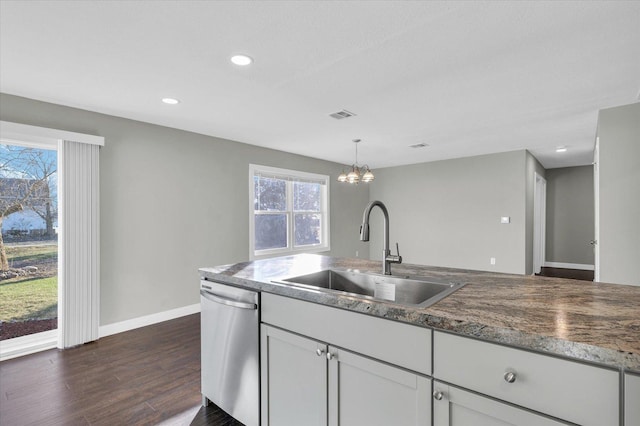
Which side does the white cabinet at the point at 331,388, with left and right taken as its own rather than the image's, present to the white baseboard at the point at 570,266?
back

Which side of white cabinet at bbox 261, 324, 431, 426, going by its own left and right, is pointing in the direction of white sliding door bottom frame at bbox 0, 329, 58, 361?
right

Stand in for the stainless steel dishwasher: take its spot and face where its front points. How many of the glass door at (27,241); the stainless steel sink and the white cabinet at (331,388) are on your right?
1

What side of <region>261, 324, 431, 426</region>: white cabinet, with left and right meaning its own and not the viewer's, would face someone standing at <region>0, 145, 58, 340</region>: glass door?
right

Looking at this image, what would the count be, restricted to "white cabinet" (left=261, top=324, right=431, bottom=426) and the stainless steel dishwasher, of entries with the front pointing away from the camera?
0

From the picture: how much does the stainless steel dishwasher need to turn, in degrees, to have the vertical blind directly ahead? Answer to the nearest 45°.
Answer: approximately 90° to its right

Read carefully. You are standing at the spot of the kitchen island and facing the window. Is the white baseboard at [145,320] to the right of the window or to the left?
left

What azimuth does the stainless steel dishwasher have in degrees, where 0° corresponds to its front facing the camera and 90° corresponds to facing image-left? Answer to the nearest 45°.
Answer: approximately 45°

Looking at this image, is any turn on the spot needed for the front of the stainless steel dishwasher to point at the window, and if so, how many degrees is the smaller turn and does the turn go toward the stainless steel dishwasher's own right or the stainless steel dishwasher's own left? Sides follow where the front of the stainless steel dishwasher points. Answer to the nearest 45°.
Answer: approximately 135° to the stainless steel dishwasher's own right

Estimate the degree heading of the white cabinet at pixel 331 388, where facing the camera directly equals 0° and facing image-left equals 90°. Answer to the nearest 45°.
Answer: approximately 45°

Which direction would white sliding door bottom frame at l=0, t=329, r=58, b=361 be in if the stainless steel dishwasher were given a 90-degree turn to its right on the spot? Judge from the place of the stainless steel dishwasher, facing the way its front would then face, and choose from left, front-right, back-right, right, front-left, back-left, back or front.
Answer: front

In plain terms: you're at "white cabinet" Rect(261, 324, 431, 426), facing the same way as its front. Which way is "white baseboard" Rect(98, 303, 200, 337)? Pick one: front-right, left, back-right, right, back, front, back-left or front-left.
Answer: right

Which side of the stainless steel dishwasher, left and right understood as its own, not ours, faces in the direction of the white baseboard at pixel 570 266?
back
